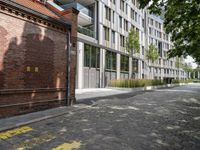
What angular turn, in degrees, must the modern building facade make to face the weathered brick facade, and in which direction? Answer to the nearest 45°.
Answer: approximately 45° to its right

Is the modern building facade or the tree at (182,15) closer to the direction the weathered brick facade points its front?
the tree

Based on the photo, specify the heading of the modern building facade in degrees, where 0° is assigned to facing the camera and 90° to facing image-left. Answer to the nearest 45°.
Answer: approximately 315°

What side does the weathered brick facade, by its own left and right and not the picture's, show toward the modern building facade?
left

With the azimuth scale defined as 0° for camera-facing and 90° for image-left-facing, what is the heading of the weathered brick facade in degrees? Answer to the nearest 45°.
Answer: approximately 315°
